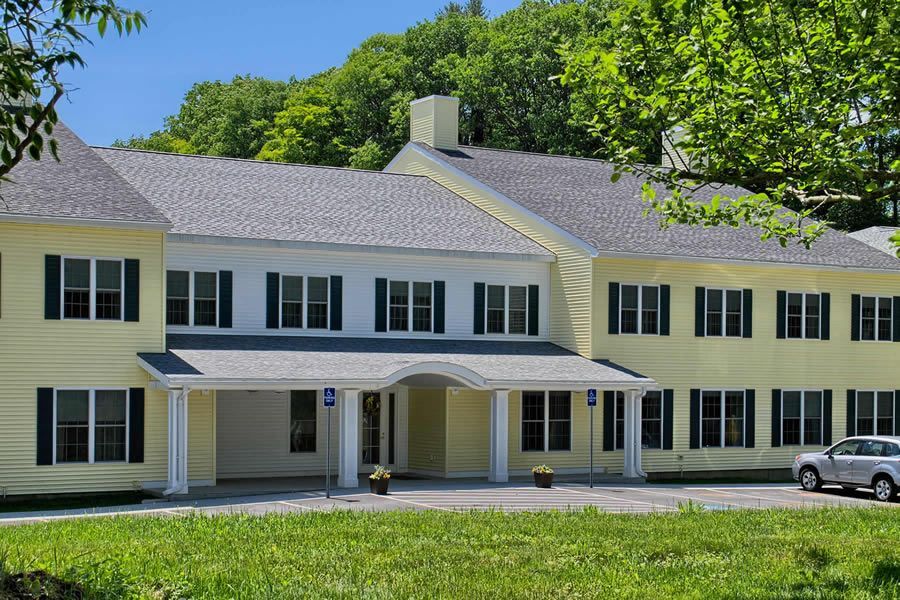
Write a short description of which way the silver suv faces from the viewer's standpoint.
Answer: facing away from the viewer and to the left of the viewer

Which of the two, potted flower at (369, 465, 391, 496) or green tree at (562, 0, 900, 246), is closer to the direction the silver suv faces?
the potted flower

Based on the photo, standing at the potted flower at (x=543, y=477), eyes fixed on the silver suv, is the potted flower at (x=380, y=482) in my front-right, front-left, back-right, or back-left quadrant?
back-right

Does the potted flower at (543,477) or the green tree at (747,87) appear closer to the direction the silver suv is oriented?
the potted flower

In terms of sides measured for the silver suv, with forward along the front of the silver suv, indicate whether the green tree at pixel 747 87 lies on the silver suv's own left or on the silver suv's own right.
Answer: on the silver suv's own left
